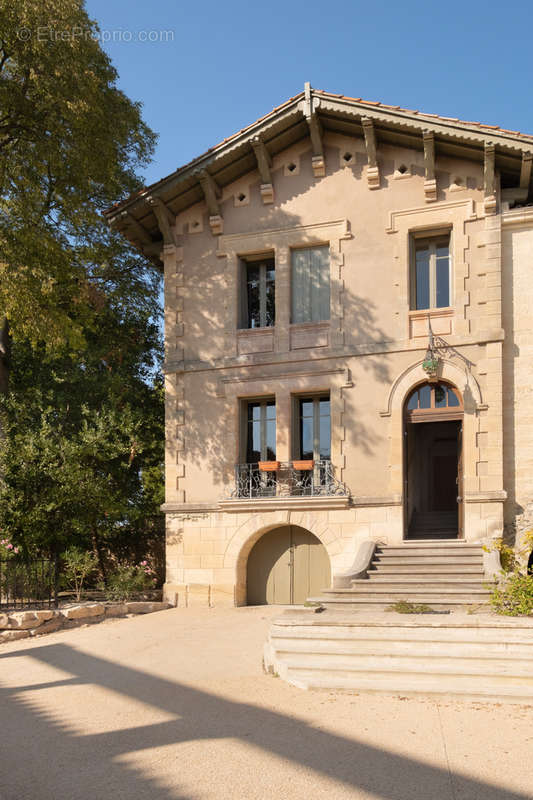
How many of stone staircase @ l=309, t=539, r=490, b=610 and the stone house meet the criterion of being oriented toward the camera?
2

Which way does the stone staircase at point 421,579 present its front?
toward the camera

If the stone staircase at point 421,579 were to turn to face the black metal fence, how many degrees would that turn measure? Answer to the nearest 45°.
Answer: approximately 90° to its right

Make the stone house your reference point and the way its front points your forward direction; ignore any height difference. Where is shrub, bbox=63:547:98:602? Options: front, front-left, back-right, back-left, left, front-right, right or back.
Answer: right

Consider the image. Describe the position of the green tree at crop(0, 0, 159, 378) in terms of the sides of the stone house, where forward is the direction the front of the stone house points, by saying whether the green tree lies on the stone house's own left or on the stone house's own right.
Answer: on the stone house's own right

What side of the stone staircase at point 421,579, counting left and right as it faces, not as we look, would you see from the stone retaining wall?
right

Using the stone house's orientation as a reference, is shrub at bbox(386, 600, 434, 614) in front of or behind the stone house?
in front
